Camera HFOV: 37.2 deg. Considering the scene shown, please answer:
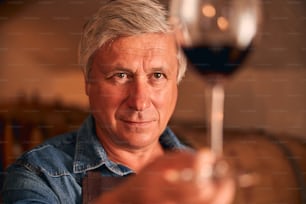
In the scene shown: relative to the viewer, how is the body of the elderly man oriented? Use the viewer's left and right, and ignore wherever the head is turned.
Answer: facing the viewer and to the right of the viewer

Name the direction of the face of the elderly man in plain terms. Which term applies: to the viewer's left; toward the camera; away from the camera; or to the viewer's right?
toward the camera
